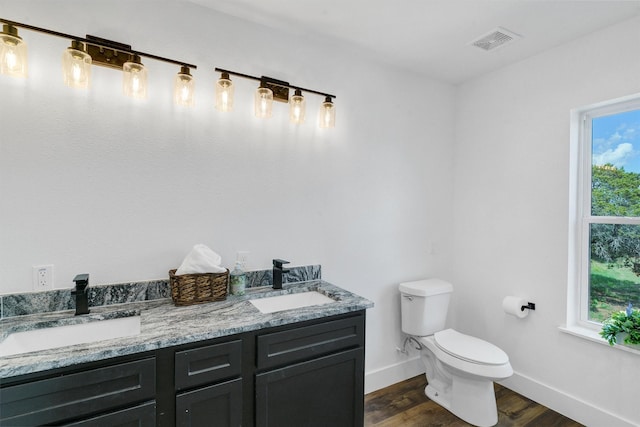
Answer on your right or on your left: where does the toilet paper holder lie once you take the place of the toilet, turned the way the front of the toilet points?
on your left

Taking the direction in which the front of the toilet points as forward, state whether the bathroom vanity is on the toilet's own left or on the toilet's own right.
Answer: on the toilet's own right

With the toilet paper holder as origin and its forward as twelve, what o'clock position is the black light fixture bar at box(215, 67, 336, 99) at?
The black light fixture bar is roughly at 12 o'clock from the toilet paper holder.

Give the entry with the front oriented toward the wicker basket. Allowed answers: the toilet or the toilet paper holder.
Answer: the toilet paper holder

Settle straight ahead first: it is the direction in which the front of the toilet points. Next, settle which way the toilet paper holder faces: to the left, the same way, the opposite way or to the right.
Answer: to the right

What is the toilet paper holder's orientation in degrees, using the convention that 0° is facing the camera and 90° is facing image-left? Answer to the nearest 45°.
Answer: approximately 45°

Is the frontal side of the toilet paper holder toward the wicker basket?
yes

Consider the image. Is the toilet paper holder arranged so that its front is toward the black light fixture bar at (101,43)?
yes

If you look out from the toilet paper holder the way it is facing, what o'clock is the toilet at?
The toilet is roughly at 12 o'clock from the toilet paper holder.
